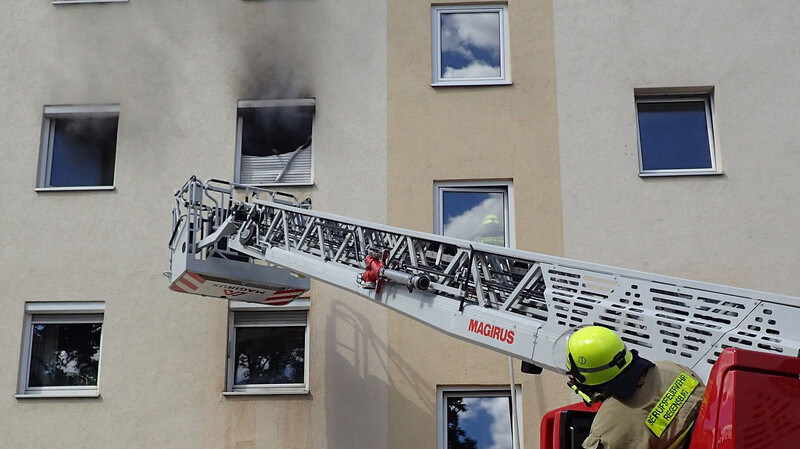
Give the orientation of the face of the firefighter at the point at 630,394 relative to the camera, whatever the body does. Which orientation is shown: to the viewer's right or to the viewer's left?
to the viewer's left

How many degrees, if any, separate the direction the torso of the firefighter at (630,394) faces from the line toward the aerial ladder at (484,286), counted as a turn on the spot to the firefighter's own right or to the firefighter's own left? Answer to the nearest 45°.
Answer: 0° — they already face it

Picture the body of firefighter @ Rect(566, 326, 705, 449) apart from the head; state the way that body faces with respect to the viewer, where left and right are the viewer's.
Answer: facing away from the viewer and to the left of the viewer
